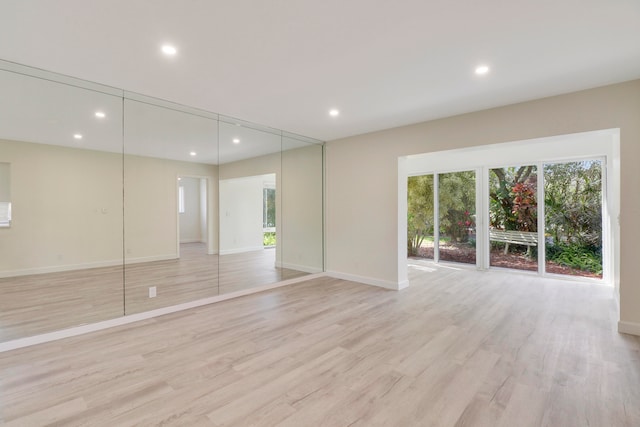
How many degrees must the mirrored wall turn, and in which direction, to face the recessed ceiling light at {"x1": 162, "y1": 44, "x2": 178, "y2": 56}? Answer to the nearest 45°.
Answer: approximately 45° to its right

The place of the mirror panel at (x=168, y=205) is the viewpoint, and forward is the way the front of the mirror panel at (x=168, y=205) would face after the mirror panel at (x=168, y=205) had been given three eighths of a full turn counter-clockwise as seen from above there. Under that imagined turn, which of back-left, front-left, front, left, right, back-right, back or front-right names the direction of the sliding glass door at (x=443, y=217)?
right

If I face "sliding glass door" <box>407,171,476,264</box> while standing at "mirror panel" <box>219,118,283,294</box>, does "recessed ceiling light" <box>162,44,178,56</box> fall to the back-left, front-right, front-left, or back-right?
back-right

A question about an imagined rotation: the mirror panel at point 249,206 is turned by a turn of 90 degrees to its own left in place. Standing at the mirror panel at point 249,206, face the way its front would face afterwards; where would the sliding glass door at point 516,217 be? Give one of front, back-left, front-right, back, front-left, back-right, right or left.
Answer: front-right

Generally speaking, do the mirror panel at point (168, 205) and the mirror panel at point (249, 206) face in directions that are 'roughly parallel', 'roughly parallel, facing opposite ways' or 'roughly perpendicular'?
roughly parallel

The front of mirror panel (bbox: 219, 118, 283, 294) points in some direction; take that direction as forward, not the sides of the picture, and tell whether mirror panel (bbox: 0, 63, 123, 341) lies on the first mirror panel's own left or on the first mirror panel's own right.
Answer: on the first mirror panel's own right

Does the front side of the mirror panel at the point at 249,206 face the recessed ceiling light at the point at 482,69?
yes

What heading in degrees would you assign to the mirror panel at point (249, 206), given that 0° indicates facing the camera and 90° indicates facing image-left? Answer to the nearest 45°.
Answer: approximately 315°

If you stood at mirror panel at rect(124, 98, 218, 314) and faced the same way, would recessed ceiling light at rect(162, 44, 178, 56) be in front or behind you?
in front

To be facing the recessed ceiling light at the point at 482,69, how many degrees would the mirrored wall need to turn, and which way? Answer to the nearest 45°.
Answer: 0° — it already faces it

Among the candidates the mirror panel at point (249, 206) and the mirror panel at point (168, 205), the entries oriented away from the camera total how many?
0

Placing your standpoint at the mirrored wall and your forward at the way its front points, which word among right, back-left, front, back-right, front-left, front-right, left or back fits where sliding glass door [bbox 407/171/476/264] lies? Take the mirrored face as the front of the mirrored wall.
front-left

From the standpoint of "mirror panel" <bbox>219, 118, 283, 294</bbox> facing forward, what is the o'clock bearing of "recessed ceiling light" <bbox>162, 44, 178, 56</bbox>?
The recessed ceiling light is roughly at 2 o'clock from the mirror panel.
